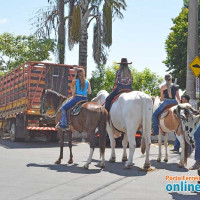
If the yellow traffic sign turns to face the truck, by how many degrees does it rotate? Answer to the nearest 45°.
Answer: approximately 90° to its right

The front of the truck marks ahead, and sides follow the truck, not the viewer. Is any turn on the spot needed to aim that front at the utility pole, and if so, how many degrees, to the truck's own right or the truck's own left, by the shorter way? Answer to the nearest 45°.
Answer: approximately 180°

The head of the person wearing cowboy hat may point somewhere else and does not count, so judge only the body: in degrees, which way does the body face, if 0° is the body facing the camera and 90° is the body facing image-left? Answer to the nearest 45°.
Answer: approximately 135°

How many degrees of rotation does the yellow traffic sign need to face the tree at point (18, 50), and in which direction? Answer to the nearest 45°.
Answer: approximately 135° to its right

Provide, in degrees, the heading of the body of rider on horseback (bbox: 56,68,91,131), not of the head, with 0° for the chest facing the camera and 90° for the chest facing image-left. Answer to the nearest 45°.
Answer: approximately 135°

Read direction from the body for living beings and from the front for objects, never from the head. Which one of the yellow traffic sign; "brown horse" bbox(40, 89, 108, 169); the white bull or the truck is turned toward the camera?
the yellow traffic sign

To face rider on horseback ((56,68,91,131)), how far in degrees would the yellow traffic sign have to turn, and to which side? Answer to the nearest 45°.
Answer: approximately 45° to its right

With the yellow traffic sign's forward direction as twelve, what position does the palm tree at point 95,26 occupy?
The palm tree is roughly at 5 o'clock from the yellow traffic sign.
